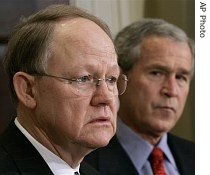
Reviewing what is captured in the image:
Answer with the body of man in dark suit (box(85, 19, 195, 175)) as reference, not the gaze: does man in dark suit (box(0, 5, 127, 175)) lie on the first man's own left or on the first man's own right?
on the first man's own right

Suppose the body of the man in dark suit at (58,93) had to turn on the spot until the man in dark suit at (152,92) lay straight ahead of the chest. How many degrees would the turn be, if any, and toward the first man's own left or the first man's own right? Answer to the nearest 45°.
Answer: approximately 90° to the first man's own left

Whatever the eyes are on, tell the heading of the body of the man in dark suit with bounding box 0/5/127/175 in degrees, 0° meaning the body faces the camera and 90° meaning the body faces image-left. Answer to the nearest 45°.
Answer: approximately 315°
